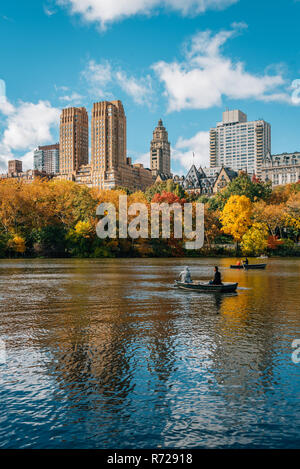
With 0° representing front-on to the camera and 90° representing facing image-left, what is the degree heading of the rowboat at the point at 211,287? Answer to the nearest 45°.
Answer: approximately 270°

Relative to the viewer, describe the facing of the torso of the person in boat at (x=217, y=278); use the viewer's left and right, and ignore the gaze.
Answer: facing to the left of the viewer
